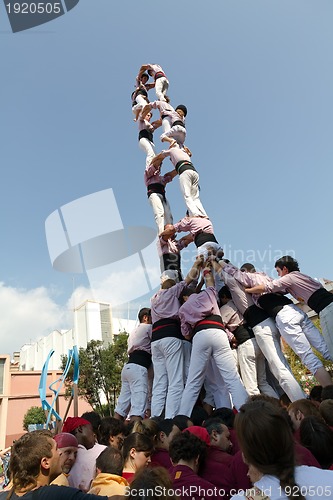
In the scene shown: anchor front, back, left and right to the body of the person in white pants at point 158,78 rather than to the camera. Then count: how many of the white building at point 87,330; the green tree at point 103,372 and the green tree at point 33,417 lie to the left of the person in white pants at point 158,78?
0

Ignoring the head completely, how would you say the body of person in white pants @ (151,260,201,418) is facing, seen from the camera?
away from the camera

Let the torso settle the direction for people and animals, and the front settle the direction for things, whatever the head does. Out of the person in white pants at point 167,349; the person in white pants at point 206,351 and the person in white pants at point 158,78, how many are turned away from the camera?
2

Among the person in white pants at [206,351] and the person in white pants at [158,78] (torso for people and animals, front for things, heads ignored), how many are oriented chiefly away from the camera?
1

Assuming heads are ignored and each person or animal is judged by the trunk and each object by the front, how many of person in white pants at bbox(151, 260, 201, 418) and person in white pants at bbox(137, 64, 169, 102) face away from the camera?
1

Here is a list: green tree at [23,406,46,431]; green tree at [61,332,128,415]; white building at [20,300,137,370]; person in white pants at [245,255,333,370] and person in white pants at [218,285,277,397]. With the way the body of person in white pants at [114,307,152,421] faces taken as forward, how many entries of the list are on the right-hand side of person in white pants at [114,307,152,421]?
2

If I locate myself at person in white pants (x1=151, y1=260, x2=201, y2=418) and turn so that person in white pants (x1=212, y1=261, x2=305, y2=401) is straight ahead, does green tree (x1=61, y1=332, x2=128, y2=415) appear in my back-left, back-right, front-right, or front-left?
back-left

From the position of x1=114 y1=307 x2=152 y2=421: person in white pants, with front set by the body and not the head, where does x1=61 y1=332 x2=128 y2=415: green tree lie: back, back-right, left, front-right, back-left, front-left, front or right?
front-left

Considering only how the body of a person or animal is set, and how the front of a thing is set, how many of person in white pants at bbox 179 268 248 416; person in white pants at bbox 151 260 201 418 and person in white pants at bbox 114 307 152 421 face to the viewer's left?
0

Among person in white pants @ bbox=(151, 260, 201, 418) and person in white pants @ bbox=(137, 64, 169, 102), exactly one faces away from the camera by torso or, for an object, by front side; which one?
person in white pants @ bbox=(151, 260, 201, 418)

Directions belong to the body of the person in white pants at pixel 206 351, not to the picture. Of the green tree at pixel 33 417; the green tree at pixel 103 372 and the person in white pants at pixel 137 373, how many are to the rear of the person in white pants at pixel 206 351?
0

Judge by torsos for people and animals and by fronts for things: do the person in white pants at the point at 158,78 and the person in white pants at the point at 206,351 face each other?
no

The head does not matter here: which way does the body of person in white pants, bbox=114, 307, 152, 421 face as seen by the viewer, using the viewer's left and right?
facing away from the viewer and to the right of the viewer

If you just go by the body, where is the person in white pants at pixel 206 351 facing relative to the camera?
away from the camera

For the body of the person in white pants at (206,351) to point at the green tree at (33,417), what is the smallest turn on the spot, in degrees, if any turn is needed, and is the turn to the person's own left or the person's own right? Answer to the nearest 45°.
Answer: approximately 45° to the person's own left
